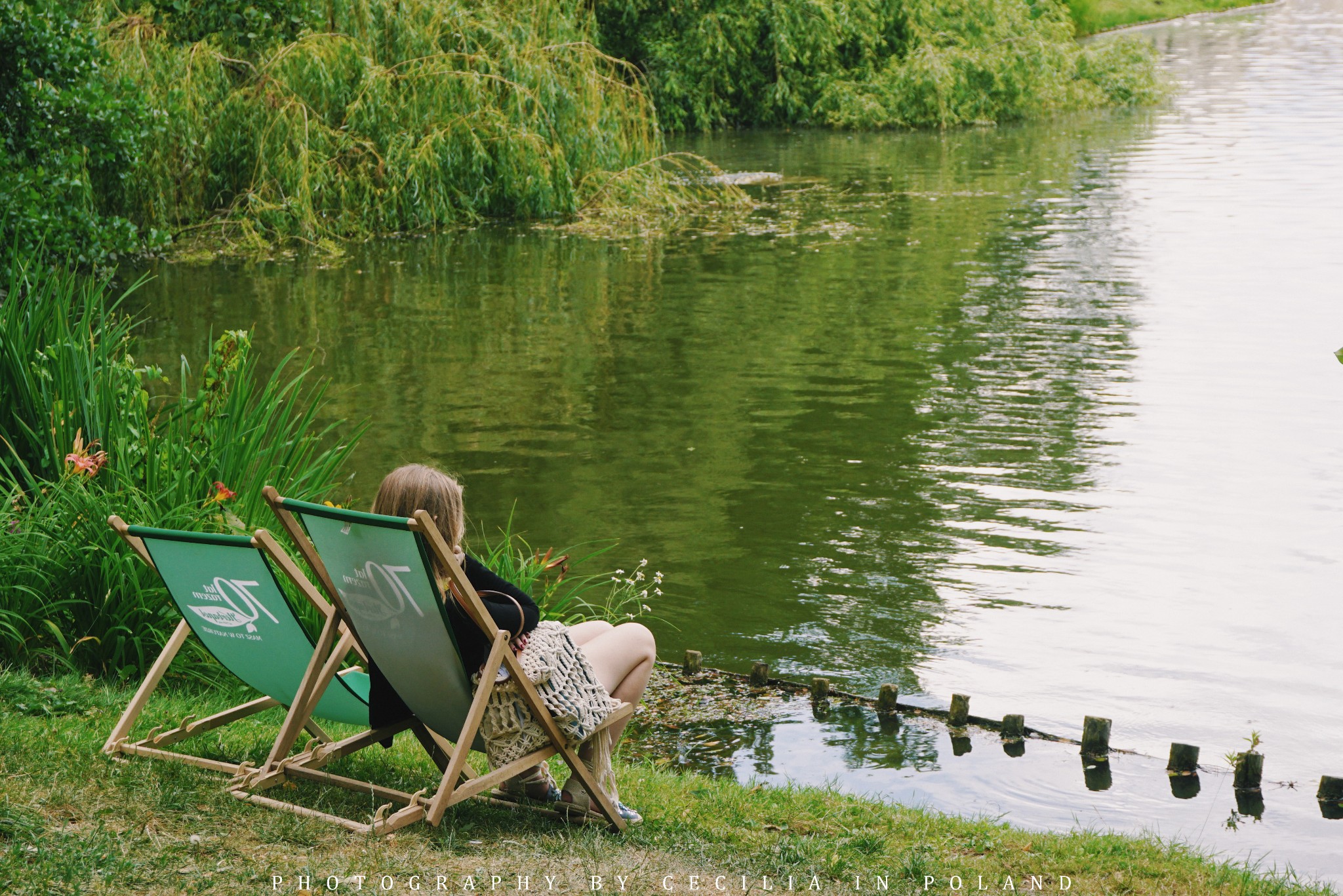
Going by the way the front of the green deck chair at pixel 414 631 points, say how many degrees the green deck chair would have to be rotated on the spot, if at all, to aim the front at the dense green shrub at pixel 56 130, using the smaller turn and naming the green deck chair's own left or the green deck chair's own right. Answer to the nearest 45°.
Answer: approximately 45° to the green deck chair's own left

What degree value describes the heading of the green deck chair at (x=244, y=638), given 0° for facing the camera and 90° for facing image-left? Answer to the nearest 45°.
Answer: approximately 225°

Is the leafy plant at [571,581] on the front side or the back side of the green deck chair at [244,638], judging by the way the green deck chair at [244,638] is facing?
on the front side

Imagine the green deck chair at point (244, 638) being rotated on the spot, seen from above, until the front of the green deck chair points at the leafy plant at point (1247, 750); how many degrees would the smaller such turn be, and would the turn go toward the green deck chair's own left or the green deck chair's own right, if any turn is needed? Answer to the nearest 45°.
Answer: approximately 45° to the green deck chair's own right

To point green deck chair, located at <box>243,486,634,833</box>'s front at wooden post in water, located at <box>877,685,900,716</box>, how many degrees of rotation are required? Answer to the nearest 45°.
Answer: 0° — it already faces it

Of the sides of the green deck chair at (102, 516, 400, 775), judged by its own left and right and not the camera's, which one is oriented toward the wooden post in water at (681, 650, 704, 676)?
front

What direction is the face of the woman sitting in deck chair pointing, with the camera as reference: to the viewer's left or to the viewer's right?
to the viewer's right

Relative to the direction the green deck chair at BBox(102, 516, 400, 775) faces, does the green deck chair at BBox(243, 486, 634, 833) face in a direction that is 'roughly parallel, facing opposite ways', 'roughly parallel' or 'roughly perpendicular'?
roughly parallel

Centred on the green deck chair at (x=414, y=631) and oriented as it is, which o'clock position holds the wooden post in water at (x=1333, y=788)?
The wooden post in water is roughly at 1 o'clock from the green deck chair.

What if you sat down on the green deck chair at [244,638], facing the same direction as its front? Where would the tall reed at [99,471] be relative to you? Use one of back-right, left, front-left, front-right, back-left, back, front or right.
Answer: front-left

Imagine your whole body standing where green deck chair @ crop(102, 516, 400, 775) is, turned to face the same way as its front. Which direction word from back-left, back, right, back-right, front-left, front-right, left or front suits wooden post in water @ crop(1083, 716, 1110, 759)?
front-right

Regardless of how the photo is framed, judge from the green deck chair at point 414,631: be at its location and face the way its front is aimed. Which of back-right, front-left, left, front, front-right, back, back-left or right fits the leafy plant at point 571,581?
front-left

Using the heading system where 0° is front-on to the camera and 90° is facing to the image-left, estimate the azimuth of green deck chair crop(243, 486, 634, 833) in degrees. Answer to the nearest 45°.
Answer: approximately 225°

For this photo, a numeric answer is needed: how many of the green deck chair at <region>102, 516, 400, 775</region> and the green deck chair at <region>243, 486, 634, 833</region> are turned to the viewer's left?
0

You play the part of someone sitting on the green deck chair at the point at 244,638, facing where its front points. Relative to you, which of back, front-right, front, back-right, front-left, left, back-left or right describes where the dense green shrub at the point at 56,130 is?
front-left

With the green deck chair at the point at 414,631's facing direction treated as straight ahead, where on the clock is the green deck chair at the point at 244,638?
the green deck chair at the point at 244,638 is roughly at 9 o'clock from the green deck chair at the point at 414,631.
